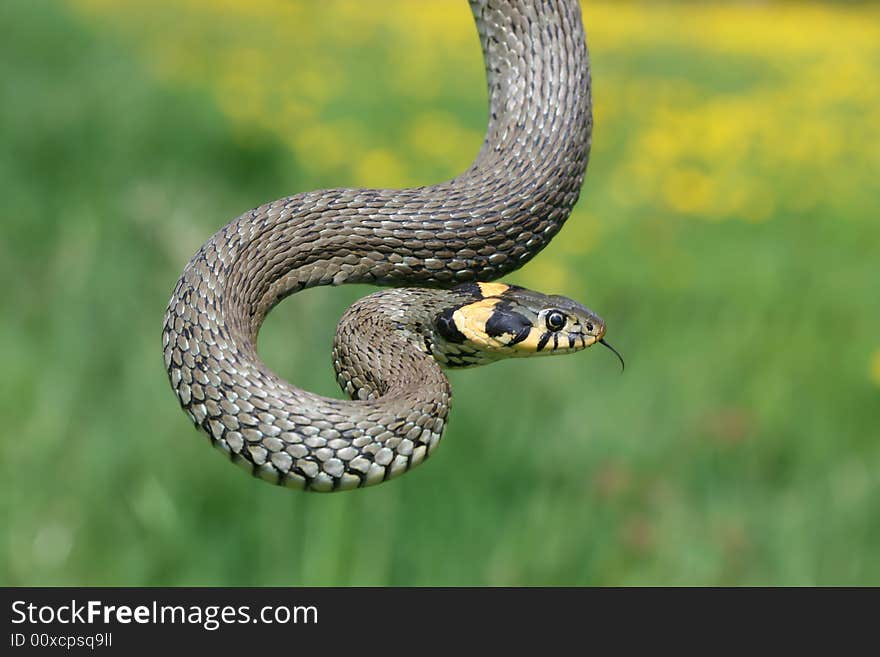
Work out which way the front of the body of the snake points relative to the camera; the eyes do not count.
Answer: to the viewer's right
